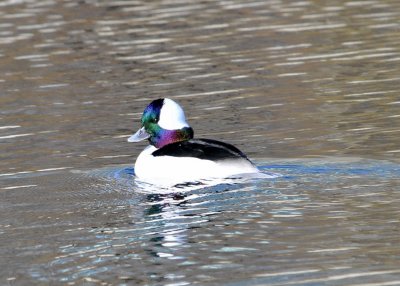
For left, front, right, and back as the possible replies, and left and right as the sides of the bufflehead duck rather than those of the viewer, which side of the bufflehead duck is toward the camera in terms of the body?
left
